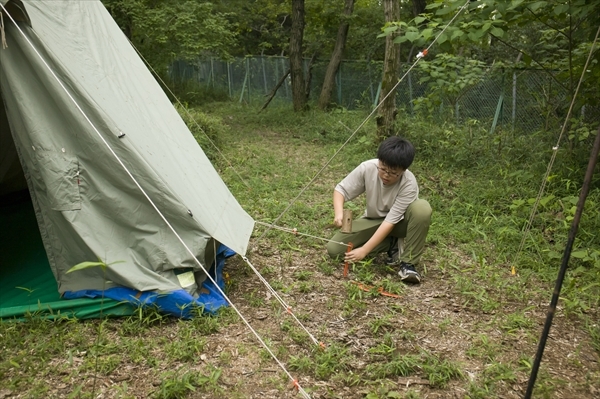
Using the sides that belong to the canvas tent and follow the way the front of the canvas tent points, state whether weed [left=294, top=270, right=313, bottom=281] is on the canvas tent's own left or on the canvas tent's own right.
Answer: on the canvas tent's own left

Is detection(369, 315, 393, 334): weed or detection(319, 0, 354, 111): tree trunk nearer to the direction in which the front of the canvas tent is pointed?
the weed

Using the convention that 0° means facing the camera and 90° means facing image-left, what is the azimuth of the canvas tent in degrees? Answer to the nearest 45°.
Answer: approximately 0°

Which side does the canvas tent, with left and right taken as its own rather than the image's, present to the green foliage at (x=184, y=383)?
front

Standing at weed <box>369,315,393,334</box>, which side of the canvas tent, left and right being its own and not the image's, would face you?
left

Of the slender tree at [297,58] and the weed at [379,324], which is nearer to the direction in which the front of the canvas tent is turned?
the weed

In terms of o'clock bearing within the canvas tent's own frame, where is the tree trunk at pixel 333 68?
The tree trunk is roughly at 7 o'clock from the canvas tent.

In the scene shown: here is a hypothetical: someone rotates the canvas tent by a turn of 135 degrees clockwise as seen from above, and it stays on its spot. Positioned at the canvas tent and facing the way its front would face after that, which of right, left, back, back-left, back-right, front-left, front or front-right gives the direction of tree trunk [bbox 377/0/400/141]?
right
